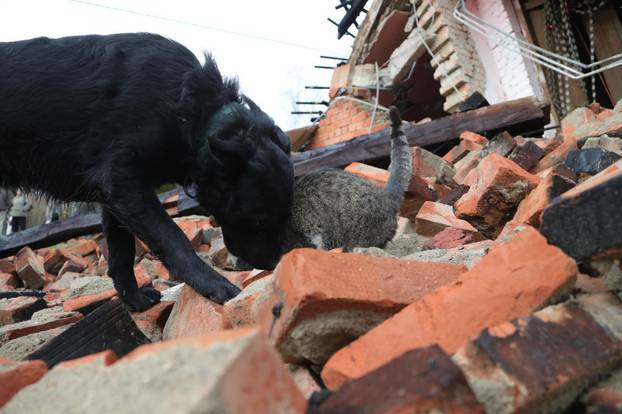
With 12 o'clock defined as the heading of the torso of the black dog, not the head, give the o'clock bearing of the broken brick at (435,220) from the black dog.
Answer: The broken brick is roughly at 12 o'clock from the black dog.

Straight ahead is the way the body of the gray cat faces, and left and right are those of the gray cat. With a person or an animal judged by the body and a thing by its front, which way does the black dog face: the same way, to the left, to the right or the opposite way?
the opposite way

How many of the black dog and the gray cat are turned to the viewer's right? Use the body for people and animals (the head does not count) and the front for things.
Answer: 1

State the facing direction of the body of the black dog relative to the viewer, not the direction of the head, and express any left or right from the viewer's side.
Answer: facing to the right of the viewer

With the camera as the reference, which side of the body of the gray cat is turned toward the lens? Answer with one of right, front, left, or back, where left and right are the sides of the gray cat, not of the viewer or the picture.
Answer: left

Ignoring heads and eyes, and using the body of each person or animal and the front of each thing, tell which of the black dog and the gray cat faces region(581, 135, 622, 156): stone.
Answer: the black dog

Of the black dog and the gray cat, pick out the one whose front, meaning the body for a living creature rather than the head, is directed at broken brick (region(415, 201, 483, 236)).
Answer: the black dog
